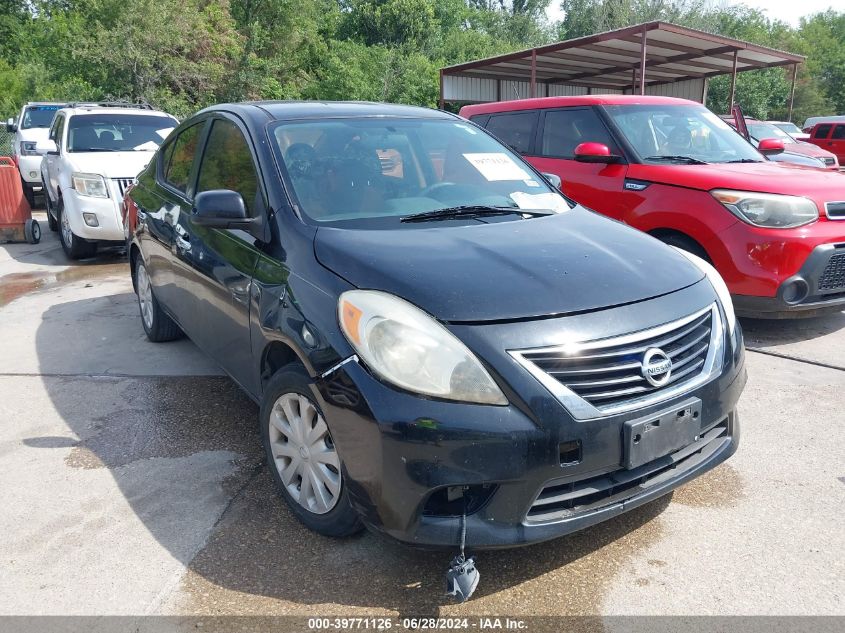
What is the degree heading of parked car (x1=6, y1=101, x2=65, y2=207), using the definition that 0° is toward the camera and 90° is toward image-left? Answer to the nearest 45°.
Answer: approximately 0°

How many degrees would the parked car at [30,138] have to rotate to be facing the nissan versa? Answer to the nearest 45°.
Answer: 0° — it already faces it

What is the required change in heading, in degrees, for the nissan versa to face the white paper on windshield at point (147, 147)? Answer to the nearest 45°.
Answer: approximately 180°

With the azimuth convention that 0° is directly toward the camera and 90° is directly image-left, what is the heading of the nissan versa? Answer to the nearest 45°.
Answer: approximately 315°

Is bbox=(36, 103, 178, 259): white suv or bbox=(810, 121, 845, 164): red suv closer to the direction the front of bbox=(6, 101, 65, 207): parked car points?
the white suv

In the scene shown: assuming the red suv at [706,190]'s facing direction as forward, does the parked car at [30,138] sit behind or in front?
behind

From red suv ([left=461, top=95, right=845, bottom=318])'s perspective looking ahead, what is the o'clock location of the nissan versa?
The nissan versa is roughly at 2 o'clock from the red suv.

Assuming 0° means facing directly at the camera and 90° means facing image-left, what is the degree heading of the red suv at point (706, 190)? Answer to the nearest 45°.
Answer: approximately 315°

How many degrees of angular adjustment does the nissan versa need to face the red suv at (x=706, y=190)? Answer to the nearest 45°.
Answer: approximately 90° to its left
